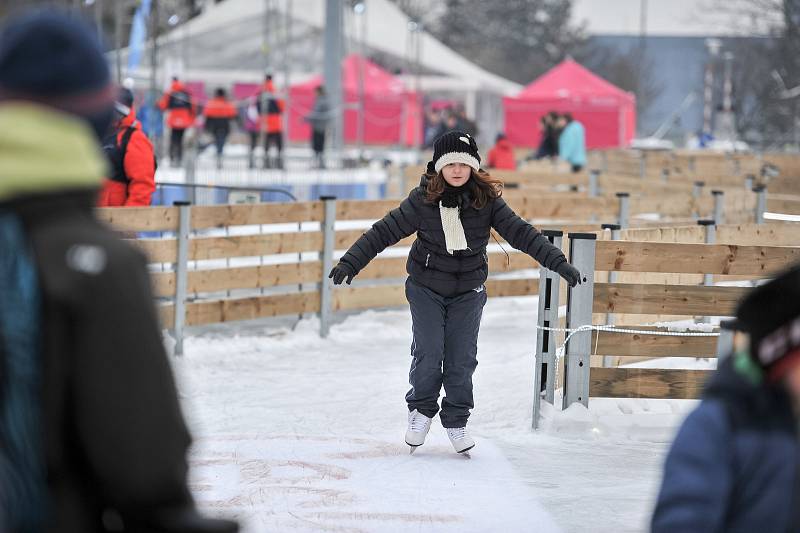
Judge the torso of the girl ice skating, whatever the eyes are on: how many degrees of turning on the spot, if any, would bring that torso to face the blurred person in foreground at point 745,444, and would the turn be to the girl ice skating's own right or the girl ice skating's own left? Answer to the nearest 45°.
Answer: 0° — they already face them

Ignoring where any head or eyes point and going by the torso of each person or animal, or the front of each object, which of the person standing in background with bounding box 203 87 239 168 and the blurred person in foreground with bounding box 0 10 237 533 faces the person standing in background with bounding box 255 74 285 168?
the blurred person in foreground

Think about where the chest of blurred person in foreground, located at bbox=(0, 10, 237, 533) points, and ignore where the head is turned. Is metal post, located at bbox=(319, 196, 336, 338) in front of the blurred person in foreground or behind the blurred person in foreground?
in front

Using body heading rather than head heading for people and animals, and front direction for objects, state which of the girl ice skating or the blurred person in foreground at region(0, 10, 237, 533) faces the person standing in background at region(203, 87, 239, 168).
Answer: the blurred person in foreground

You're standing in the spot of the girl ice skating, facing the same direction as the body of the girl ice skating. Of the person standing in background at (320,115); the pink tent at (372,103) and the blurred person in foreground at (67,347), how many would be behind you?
2

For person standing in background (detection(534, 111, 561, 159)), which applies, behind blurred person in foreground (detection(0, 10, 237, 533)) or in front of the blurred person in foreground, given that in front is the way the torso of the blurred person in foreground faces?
in front

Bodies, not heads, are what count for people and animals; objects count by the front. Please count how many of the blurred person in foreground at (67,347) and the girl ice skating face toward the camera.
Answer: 1

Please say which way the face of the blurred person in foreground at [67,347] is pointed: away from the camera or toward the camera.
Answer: away from the camera

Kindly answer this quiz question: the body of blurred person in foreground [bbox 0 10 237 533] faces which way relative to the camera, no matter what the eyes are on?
away from the camera

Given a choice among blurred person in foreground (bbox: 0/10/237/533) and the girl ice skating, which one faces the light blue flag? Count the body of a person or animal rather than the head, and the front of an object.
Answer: the blurred person in foreground

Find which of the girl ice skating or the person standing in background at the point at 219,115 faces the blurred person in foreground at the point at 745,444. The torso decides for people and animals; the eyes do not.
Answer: the girl ice skating
